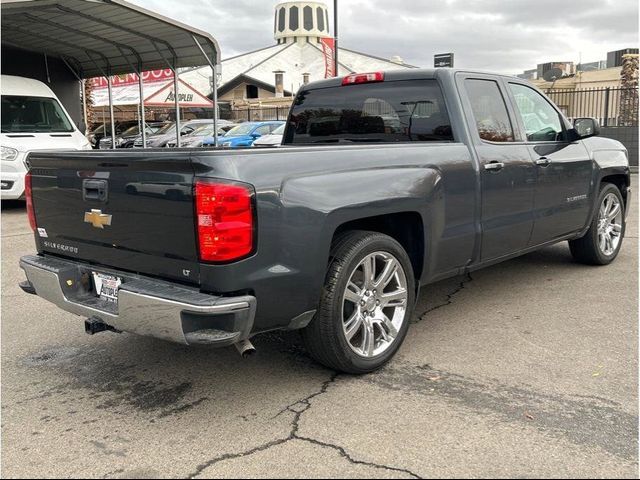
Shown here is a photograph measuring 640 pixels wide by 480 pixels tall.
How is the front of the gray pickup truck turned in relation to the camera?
facing away from the viewer and to the right of the viewer

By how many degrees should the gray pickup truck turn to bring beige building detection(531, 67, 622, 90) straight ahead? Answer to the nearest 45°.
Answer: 0° — it already faces it

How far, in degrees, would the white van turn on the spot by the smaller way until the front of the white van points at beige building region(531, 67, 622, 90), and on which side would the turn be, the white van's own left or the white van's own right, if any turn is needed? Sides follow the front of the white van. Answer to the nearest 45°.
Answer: approximately 90° to the white van's own left

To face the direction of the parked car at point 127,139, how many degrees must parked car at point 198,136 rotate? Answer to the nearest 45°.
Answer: approximately 45° to its right

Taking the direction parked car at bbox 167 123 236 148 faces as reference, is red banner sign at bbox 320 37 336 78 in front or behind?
behind

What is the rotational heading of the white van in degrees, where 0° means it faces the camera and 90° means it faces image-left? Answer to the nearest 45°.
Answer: approximately 315°

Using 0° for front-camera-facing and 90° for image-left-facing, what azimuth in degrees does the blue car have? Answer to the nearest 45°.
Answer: approximately 45°

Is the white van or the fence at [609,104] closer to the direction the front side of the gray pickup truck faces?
the fence

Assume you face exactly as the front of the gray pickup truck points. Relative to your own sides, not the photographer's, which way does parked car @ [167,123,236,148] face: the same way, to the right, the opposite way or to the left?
the opposite way

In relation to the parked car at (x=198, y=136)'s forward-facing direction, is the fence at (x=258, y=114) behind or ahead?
behind

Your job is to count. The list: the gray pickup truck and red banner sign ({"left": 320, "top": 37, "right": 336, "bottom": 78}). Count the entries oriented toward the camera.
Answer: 1

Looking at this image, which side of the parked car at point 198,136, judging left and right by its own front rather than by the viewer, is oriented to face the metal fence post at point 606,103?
left
